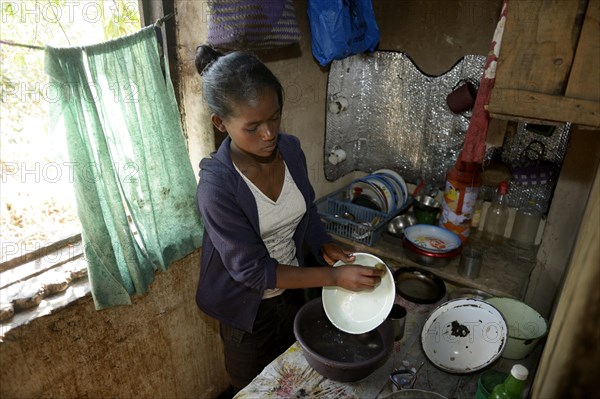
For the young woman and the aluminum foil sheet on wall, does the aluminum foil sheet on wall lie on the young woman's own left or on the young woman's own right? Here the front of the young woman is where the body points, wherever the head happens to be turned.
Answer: on the young woman's own left

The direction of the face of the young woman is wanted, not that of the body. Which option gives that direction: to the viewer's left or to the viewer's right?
to the viewer's right

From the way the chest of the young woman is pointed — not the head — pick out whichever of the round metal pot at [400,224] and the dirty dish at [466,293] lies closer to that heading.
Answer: the dirty dish

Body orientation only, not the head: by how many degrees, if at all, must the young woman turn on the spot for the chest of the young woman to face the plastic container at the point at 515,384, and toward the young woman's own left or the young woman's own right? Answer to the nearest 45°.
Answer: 0° — they already face it

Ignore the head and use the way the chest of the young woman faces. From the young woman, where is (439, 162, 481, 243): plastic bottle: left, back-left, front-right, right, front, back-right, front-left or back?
left

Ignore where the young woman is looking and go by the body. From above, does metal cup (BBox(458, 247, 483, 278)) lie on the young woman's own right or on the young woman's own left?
on the young woman's own left

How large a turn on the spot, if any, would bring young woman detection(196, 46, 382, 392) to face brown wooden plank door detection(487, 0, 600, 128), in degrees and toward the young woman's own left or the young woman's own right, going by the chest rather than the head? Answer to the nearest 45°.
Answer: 0° — they already face it

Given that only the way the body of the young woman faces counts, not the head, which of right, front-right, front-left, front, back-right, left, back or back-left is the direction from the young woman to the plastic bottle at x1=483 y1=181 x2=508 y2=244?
left

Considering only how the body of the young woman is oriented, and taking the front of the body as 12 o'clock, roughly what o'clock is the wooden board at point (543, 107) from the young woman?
The wooden board is roughly at 10 o'clock from the young woman.

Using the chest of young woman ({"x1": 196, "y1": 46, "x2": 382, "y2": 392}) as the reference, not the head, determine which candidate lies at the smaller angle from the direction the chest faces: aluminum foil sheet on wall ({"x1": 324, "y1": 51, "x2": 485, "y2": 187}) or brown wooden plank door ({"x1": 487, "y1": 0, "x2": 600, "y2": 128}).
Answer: the brown wooden plank door
